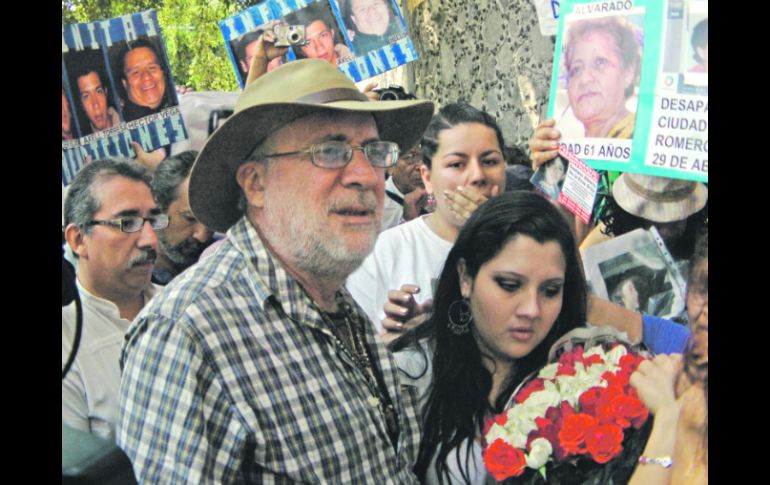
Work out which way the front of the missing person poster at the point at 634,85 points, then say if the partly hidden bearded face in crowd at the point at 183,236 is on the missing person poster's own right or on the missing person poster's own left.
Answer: on the missing person poster's own right

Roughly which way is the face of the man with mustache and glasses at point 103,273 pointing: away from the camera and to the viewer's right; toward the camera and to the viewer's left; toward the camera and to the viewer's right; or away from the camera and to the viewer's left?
toward the camera and to the viewer's right

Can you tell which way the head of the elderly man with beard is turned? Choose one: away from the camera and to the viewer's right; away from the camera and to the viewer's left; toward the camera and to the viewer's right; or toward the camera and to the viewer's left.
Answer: toward the camera and to the viewer's right

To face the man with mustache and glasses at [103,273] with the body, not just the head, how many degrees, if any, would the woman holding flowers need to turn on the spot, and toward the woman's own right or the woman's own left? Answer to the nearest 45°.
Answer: approximately 135° to the woman's own right

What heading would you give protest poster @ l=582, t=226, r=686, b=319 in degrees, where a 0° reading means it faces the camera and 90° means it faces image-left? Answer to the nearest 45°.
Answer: approximately 0°

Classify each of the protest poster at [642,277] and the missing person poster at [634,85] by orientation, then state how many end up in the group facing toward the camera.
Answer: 2

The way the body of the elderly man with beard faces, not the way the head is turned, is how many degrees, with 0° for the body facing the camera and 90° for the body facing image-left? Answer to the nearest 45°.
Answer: approximately 315°
